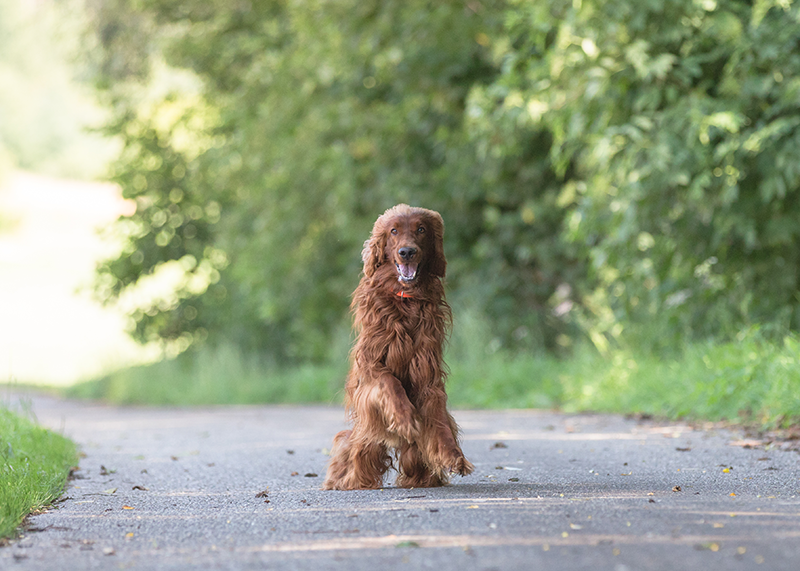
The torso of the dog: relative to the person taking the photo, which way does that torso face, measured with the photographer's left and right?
facing the viewer
